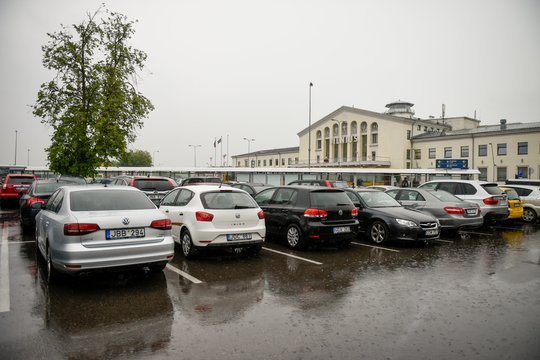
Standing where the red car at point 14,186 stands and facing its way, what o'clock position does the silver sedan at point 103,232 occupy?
The silver sedan is roughly at 6 o'clock from the red car.

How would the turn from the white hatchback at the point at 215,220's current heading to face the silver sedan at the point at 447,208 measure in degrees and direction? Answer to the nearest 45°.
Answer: approximately 135° to its right

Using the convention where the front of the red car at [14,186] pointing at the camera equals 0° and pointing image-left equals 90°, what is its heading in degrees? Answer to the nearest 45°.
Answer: approximately 180°

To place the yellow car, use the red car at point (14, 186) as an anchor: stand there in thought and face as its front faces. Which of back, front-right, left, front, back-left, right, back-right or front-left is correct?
back-right

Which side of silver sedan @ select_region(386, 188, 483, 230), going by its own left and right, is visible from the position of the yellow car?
right

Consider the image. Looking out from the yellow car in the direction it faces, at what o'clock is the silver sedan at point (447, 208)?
The silver sedan is roughly at 8 o'clock from the yellow car.

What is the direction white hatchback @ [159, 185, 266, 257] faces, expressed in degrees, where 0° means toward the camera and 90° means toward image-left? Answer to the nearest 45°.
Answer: approximately 135°

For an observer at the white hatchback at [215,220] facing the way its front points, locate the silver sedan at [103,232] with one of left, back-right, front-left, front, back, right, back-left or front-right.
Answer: left

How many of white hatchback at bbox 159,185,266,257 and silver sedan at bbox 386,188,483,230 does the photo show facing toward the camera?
0

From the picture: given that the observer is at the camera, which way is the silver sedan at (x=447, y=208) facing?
facing away from the viewer and to the left of the viewer
